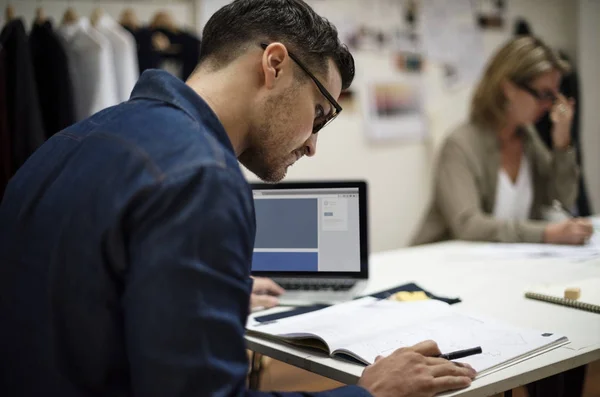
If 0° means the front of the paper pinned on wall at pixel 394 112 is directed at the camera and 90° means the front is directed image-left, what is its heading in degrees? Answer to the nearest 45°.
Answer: approximately 0°

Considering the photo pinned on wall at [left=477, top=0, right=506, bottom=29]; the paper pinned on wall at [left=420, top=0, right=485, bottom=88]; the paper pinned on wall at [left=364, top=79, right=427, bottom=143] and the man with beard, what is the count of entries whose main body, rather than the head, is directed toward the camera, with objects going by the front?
3

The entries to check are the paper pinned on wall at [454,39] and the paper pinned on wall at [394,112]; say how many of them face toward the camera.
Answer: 2

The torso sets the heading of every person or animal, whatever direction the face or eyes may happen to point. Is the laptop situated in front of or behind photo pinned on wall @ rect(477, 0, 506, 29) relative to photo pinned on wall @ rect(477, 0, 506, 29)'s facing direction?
in front

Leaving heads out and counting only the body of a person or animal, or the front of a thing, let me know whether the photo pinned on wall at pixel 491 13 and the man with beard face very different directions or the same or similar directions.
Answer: very different directions

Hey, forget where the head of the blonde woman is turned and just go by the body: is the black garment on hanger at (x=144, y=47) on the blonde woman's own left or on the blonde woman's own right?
on the blonde woman's own right

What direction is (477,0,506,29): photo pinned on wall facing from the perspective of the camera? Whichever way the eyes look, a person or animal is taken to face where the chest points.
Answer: toward the camera

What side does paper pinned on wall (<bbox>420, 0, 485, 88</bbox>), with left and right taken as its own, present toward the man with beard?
front

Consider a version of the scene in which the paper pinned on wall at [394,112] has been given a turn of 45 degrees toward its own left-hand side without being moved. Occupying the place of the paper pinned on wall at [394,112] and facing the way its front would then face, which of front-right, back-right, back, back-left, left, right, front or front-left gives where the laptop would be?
front-right

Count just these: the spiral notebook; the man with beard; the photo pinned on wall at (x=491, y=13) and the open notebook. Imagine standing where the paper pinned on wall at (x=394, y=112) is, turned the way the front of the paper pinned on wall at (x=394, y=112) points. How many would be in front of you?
3

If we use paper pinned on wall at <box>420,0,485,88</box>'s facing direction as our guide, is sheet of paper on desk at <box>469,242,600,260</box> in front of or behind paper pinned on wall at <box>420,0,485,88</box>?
in front

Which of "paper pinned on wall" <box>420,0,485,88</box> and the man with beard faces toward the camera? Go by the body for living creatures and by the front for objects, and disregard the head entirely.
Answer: the paper pinned on wall

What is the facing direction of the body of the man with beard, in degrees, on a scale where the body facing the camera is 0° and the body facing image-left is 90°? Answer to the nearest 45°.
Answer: approximately 225°

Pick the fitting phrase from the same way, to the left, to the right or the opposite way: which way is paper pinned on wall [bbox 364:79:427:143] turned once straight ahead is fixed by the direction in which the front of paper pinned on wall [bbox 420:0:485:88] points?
the same way

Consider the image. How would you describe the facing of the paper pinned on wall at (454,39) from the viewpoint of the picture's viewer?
facing the viewer
